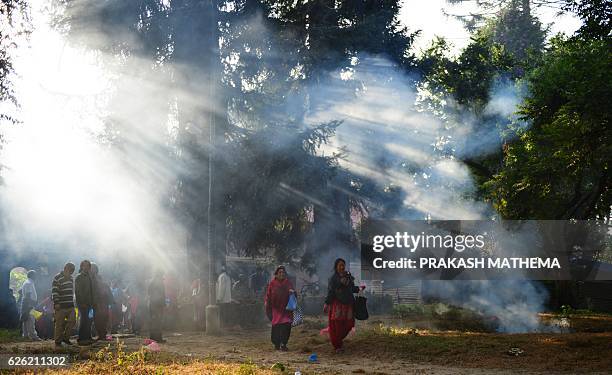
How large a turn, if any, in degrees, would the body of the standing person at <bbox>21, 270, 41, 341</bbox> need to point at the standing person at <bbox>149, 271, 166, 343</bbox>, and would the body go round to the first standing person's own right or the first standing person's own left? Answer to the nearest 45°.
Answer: approximately 45° to the first standing person's own right

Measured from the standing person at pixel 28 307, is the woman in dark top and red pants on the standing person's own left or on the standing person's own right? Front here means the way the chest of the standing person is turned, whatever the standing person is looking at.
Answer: on the standing person's own right

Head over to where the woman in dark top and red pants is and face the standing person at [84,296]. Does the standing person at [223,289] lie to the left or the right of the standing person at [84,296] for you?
right

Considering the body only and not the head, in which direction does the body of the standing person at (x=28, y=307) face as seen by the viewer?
to the viewer's right

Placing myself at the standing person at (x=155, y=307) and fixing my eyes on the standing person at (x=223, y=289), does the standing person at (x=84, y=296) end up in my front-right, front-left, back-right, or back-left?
back-left

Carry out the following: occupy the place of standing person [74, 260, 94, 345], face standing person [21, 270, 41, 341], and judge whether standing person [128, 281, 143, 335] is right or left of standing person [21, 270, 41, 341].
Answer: right
